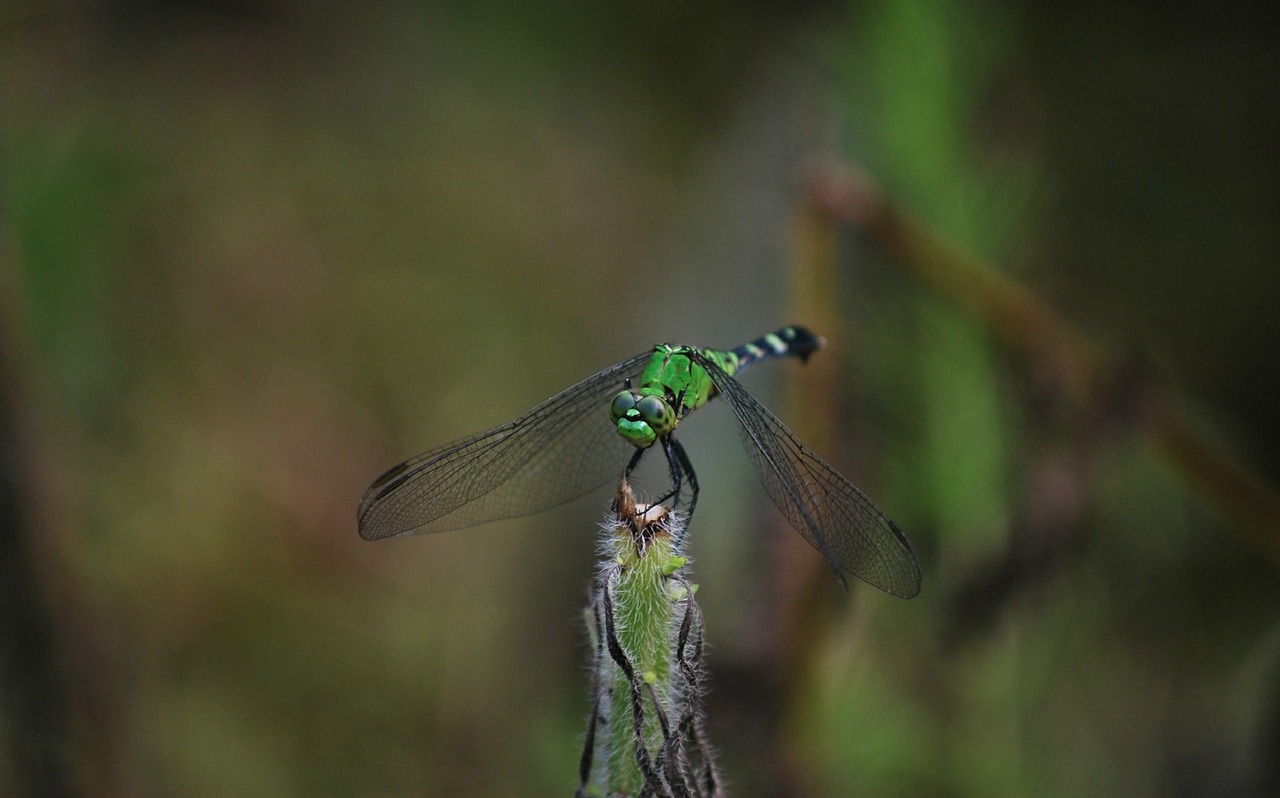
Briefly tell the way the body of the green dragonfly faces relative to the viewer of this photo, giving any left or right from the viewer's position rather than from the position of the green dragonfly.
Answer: facing the viewer and to the left of the viewer

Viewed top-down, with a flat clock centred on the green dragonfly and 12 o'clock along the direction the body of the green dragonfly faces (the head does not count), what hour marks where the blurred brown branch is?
The blurred brown branch is roughly at 7 o'clock from the green dragonfly.
